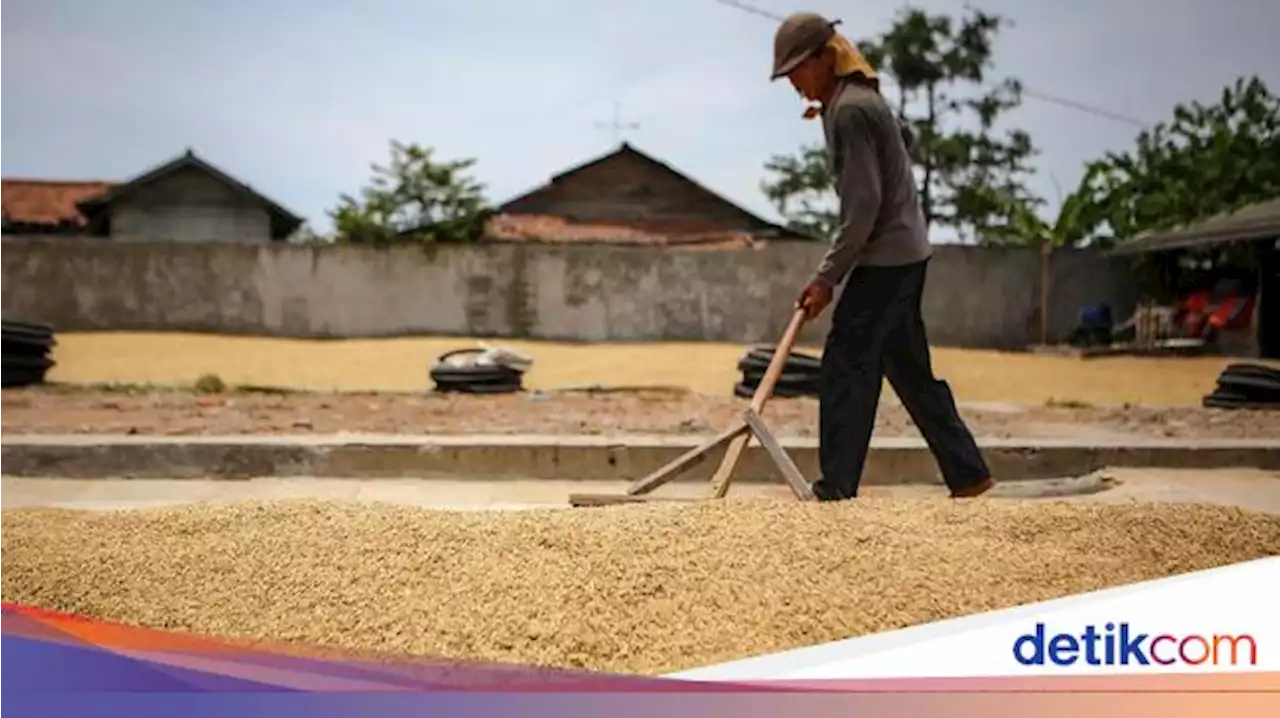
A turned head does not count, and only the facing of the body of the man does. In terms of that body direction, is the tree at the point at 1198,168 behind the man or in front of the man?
behind

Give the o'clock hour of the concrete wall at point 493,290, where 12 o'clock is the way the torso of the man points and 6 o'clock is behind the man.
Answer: The concrete wall is roughly at 2 o'clock from the man.

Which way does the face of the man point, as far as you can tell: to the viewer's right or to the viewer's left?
to the viewer's left

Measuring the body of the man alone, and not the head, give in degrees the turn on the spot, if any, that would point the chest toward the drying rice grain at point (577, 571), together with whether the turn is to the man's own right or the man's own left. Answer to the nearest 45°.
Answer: approximately 45° to the man's own left

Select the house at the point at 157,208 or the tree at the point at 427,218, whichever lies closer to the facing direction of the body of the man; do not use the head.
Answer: the house

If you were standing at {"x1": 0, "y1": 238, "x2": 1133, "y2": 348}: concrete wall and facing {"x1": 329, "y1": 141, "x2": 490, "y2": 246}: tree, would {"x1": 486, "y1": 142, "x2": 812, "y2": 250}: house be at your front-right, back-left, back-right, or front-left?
front-right

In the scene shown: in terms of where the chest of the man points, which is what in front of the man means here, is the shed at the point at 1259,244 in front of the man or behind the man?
behind

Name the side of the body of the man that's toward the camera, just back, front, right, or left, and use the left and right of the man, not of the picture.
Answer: left

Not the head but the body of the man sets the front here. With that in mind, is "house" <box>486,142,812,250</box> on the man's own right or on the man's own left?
on the man's own right

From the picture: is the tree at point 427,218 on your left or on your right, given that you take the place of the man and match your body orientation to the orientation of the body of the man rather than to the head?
on your right
